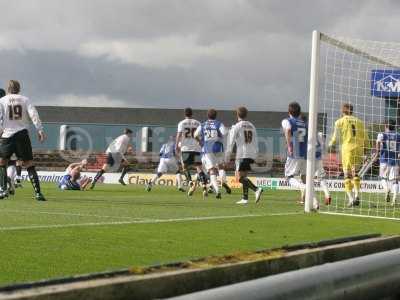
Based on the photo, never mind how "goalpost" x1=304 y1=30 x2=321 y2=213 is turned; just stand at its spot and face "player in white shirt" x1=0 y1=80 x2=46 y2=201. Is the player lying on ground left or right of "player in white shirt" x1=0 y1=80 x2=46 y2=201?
right

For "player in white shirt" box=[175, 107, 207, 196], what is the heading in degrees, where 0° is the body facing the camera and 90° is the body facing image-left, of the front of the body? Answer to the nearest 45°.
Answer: approximately 180°

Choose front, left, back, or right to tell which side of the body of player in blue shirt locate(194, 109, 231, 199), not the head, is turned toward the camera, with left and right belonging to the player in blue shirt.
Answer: back

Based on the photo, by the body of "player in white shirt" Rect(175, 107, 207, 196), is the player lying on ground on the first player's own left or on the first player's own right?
on the first player's own left

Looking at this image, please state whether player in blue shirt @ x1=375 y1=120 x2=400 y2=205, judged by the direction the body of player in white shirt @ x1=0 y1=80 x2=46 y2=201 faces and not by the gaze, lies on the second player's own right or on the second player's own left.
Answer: on the second player's own right

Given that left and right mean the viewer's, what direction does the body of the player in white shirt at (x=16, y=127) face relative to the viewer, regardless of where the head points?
facing away from the viewer
